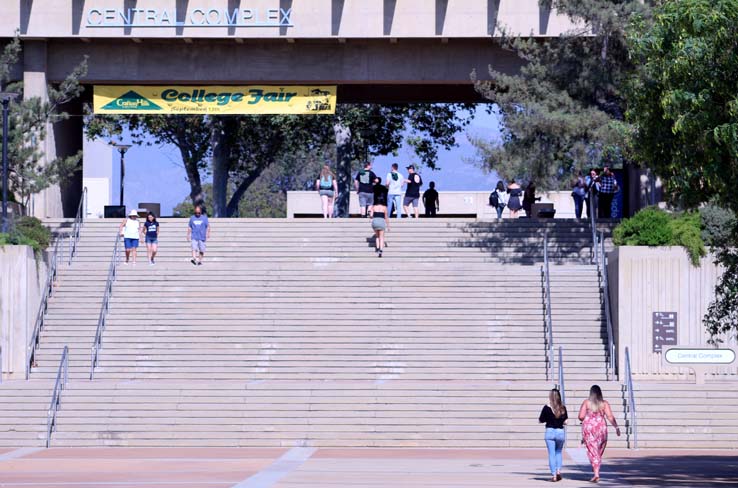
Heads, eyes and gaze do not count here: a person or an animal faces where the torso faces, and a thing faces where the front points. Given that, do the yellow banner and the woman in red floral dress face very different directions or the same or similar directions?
very different directions

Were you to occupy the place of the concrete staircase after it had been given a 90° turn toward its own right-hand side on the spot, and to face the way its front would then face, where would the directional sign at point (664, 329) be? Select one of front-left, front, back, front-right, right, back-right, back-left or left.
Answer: back

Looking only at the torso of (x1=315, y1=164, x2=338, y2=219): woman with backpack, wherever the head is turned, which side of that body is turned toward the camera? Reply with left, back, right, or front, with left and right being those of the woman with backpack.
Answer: back

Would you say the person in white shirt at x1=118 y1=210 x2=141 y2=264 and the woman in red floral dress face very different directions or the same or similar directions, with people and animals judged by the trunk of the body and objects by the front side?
very different directions

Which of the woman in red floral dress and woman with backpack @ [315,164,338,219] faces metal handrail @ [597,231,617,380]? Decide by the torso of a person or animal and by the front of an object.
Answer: the woman in red floral dress

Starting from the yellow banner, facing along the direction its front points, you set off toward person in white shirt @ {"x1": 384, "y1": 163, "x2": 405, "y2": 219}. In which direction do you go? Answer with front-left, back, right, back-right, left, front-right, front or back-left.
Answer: left

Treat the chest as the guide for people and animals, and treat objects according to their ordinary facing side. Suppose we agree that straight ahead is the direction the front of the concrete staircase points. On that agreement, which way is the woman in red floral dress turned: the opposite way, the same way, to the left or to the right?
the opposite way

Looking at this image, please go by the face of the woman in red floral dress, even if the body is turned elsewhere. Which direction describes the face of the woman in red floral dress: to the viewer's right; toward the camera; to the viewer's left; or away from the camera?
away from the camera

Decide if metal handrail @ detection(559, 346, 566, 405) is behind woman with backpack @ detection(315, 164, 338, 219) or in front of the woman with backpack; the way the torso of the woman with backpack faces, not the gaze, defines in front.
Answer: behind

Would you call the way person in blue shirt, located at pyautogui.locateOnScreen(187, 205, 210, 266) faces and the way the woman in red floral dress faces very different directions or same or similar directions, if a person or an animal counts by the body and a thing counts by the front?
very different directions

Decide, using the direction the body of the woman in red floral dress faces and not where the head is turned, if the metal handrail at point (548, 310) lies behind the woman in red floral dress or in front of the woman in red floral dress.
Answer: in front

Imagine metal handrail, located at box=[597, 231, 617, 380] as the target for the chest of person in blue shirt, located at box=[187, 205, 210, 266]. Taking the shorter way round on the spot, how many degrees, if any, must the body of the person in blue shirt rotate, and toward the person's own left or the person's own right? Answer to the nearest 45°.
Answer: approximately 45° to the person's own left

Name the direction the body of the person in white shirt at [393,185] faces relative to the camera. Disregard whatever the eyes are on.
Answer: away from the camera
